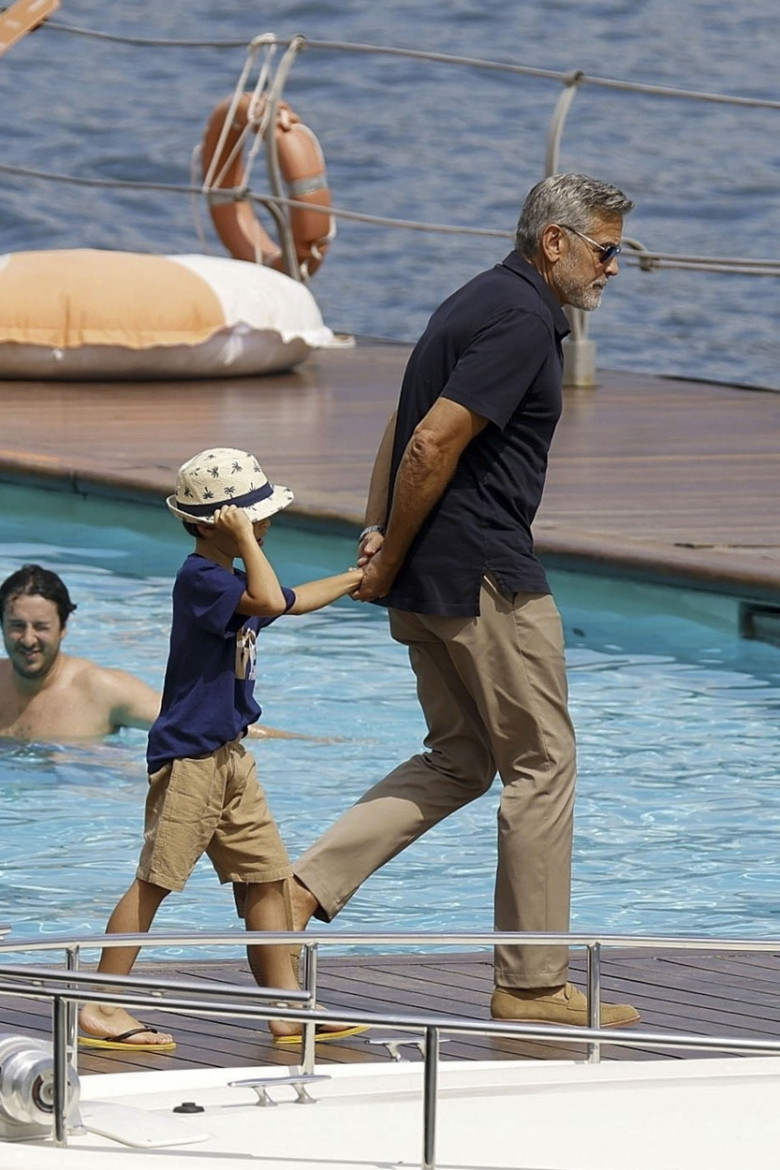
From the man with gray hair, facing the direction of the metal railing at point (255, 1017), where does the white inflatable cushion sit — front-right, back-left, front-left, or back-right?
back-right

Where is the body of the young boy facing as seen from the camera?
to the viewer's right

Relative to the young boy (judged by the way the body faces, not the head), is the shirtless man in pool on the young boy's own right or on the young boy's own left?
on the young boy's own left

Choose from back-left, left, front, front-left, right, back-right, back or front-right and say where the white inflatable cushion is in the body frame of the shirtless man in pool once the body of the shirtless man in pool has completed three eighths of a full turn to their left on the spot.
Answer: front-left

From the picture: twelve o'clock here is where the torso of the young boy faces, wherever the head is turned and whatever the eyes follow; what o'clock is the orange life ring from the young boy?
The orange life ring is roughly at 9 o'clock from the young boy.

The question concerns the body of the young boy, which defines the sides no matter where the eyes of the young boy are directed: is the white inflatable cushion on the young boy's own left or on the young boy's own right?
on the young boy's own left

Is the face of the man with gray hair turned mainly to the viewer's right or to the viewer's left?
to the viewer's right

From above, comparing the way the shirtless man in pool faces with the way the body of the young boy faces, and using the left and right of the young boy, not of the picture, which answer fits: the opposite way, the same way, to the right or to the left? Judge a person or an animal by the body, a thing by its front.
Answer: to the right

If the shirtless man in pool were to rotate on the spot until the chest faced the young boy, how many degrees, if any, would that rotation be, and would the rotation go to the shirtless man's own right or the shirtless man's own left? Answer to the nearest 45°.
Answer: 0° — they already face them

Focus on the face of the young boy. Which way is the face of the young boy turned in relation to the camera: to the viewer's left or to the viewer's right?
to the viewer's right

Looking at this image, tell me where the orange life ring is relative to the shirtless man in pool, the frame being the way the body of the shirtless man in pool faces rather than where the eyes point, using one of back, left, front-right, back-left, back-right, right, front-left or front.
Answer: back

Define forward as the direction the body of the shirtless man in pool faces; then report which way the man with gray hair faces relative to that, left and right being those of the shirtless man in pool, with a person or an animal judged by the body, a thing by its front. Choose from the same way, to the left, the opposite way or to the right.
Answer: to the left

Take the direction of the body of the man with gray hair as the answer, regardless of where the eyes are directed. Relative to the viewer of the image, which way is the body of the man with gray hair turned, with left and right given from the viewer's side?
facing to the right of the viewer
